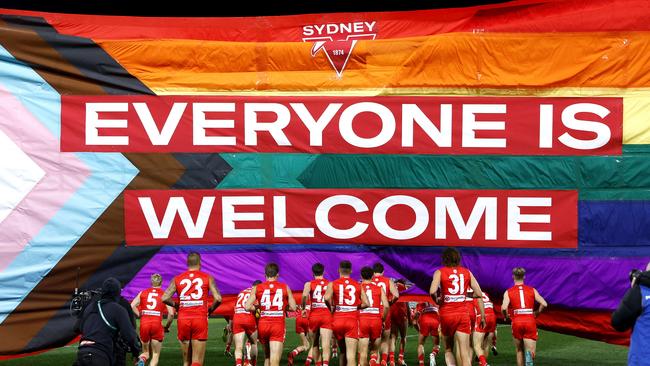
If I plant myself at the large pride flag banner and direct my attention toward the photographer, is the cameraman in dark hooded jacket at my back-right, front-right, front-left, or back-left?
front-right

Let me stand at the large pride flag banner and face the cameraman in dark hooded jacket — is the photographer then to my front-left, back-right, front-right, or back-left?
front-left

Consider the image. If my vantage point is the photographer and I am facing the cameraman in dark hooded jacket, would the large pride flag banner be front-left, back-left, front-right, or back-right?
front-right

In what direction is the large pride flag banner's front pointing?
toward the camera

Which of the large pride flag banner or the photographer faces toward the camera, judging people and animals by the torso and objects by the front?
the large pride flag banner

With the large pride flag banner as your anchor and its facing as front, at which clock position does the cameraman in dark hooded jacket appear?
The cameraman in dark hooded jacket is roughly at 1 o'clock from the large pride flag banner.

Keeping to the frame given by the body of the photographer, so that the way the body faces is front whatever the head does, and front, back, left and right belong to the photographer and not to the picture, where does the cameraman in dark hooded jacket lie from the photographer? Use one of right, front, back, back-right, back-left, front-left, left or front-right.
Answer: front-left

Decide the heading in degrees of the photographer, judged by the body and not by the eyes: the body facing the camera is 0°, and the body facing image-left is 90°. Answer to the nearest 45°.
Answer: approximately 135°

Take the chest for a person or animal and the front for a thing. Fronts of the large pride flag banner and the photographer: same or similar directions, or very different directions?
very different directions
